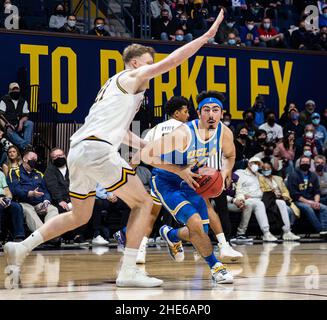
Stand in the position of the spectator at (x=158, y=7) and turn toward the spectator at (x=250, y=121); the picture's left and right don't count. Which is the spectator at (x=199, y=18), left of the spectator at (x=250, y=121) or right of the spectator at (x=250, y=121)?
left

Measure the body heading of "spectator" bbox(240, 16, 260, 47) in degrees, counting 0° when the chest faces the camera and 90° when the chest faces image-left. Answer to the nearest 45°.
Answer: approximately 0°

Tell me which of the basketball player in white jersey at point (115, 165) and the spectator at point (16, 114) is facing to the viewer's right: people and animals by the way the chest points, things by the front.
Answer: the basketball player in white jersey

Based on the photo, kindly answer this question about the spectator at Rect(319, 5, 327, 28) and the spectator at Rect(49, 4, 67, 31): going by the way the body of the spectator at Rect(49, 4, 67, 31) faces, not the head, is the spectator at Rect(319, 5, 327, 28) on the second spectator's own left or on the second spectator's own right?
on the second spectator's own left

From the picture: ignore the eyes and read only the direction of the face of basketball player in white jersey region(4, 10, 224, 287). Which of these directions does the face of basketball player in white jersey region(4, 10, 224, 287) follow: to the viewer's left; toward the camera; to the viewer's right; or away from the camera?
to the viewer's right

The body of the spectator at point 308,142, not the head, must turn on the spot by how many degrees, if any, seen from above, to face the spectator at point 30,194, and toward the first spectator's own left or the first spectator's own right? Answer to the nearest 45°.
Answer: approximately 45° to the first spectator's own right

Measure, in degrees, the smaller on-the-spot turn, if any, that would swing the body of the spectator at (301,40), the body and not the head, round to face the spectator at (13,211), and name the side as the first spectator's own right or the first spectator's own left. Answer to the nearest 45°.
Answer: approximately 45° to the first spectator's own right

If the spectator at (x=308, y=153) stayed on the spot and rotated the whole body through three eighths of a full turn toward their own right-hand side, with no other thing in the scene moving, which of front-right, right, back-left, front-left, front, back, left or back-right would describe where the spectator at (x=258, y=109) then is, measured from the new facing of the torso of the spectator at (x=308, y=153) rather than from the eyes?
front

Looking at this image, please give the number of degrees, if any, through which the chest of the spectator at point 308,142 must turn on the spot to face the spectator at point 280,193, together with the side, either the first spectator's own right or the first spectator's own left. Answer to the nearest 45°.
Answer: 0° — they already face them

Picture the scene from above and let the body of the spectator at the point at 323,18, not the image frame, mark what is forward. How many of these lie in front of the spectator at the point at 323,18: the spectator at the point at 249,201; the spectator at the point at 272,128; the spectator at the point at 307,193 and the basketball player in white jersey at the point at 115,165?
4

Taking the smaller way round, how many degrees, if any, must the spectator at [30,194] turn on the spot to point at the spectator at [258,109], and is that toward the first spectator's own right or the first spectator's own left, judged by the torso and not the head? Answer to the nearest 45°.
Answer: approximately 90° to the first spectator's own left
